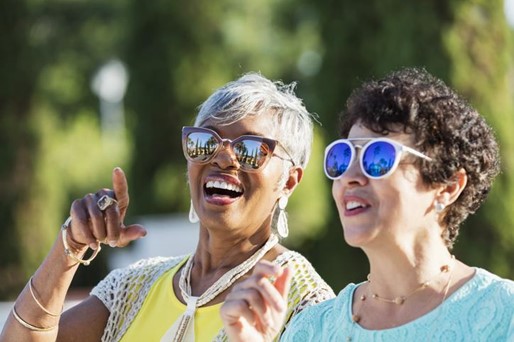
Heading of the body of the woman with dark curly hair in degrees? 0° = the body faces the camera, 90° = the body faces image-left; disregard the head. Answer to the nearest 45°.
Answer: approximately 45°

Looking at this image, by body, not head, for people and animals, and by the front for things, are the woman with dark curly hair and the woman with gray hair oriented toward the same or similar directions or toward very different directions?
same or similar directions

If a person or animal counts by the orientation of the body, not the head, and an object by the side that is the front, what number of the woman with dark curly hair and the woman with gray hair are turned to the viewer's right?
0

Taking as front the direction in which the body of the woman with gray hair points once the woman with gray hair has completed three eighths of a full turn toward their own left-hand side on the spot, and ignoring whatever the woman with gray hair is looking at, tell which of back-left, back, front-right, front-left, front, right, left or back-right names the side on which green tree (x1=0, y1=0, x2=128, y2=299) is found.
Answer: left

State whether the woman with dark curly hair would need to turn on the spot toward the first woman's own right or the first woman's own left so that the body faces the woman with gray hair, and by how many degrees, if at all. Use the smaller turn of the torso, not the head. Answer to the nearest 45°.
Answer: approximately 90° to the first woman's own right

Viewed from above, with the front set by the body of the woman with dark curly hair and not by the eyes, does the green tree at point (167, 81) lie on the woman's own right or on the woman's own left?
on the woman's own right

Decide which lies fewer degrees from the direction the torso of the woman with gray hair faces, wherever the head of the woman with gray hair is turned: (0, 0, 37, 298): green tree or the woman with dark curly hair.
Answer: the woman with dark curly hair

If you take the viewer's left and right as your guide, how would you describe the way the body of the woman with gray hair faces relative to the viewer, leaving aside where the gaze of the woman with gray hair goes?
facing the viewer and to the left of the viewer

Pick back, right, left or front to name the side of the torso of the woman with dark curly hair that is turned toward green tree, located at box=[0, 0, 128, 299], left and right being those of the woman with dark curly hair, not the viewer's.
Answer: right

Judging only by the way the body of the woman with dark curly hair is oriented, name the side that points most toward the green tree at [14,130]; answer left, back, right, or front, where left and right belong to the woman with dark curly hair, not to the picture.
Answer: right

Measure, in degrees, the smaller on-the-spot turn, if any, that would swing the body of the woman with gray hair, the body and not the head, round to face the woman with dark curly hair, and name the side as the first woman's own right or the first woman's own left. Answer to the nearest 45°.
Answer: approximately 90° to the first woman's own left

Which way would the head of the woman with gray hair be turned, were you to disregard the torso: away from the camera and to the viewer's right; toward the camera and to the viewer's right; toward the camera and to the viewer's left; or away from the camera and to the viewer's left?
toward the camera and to the viewer's left

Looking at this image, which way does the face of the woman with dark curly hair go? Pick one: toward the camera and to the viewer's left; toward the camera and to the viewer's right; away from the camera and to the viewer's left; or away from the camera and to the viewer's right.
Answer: toward the camera and to the viewer's left
